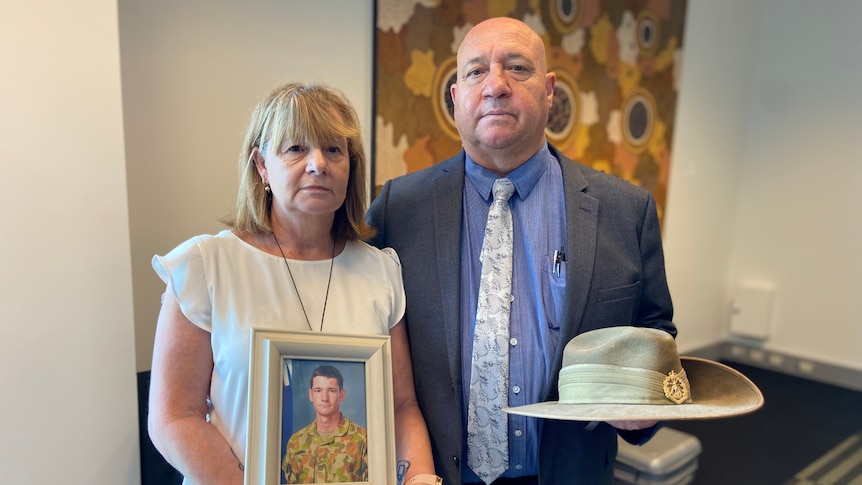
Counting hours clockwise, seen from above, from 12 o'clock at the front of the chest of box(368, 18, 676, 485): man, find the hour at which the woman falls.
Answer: The woman is roughly at 2 o'clock from the man.

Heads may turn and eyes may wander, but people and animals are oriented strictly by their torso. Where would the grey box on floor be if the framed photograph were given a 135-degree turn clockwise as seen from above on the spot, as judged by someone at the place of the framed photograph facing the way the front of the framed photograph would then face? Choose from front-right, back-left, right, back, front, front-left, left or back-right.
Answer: right

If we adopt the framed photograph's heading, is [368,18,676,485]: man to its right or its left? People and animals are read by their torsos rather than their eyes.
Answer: on its left

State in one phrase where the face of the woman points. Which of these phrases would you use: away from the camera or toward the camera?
toward the camera

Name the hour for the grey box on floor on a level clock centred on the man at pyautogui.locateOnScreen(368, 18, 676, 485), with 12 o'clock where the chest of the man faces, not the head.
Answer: The grey box on floor is roughly at 7 o'clock from the man.

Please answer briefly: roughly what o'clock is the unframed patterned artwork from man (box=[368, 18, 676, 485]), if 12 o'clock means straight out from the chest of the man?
The unframed patterned artwork is roughly at 6 o'clock from the man.

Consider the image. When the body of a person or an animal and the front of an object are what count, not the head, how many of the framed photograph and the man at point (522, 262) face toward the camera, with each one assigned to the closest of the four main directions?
2

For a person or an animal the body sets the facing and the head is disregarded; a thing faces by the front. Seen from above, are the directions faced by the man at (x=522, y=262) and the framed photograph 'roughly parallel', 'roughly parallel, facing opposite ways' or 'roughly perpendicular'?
roughly parallel

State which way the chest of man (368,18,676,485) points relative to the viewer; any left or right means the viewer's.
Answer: facing the viewer

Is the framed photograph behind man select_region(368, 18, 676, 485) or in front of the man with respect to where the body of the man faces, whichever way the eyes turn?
in front
